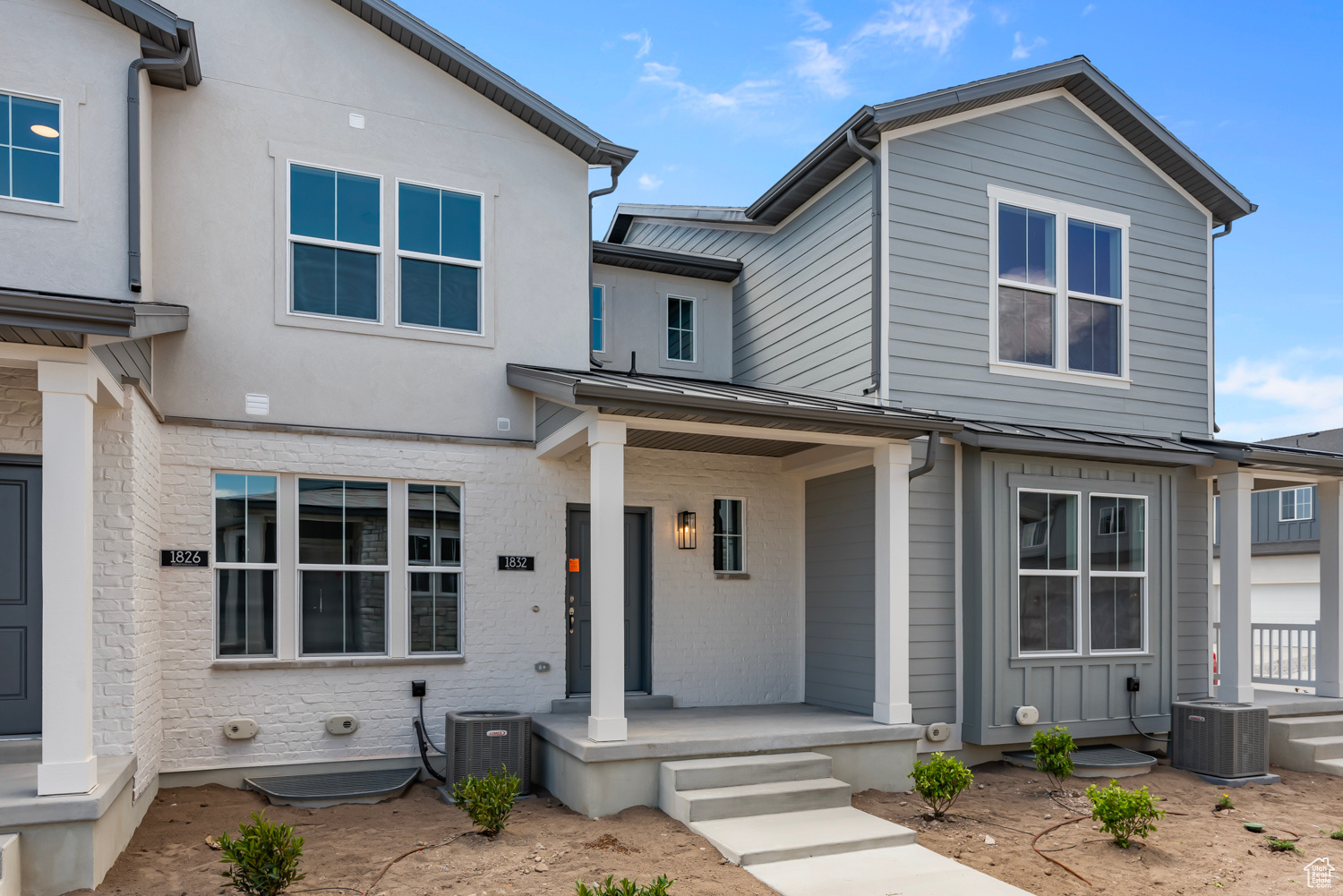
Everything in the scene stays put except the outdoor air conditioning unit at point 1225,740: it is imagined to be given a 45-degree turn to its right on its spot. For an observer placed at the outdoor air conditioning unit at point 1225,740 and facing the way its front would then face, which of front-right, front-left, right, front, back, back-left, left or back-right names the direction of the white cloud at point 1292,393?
right

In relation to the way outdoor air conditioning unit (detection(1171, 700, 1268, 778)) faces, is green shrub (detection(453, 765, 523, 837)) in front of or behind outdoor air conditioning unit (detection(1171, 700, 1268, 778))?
in front

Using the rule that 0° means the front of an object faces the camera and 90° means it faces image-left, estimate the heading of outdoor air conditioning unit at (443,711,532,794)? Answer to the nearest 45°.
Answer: approximately 0°

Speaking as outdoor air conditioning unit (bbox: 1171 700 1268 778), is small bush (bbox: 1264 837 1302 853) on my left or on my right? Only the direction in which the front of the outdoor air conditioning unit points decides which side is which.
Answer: on my left

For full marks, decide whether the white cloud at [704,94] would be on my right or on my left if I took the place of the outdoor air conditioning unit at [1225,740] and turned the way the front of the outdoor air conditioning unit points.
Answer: on my right

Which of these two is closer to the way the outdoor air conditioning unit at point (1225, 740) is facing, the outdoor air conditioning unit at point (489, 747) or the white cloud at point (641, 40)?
the outdoor air conditioning unit

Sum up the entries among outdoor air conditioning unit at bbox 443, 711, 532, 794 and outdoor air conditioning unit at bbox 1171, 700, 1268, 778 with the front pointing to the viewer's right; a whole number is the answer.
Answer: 0

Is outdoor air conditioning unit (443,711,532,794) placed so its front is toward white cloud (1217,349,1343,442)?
no

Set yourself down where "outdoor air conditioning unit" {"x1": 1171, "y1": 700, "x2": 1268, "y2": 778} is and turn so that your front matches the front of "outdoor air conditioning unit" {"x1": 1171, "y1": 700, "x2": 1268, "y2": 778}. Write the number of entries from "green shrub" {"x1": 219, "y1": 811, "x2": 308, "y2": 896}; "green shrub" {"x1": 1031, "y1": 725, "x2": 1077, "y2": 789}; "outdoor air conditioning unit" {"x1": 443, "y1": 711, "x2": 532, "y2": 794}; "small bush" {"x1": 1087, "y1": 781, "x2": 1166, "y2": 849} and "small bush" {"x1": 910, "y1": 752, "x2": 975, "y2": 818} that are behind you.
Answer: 0

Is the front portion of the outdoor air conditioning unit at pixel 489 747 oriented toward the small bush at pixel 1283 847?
no

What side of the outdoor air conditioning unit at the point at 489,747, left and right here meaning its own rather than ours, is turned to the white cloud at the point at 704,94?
back

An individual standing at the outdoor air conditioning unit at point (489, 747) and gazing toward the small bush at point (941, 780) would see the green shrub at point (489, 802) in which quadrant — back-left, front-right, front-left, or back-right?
front-right
